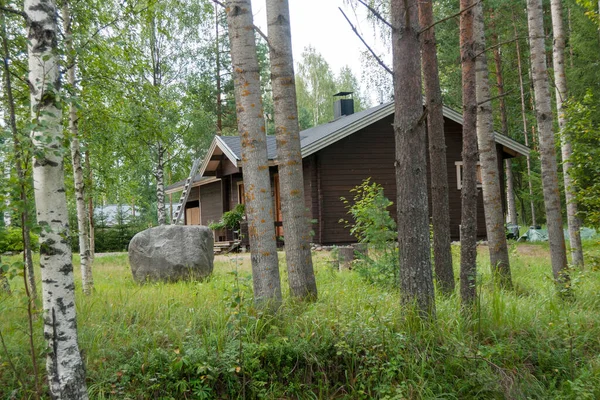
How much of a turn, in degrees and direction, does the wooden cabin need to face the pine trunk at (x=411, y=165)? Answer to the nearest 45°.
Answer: approximately 45° to its left

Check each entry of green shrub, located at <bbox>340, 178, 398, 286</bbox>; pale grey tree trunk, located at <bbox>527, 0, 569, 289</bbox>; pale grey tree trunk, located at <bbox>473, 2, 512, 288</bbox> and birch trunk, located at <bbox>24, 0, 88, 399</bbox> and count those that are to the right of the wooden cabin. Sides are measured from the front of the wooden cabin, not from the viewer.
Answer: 0

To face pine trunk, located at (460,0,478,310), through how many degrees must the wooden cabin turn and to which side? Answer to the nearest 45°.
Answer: approximately 45° to its left

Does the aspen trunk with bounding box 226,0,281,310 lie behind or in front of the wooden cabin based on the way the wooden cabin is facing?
in front

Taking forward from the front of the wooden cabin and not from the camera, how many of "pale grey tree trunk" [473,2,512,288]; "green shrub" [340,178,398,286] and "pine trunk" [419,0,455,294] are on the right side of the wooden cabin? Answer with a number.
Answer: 0

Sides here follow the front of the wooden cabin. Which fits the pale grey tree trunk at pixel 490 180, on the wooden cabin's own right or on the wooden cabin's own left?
on the wooden cabin's own left

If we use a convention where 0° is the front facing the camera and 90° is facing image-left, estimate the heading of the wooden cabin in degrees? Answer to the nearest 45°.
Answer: approximately 45°

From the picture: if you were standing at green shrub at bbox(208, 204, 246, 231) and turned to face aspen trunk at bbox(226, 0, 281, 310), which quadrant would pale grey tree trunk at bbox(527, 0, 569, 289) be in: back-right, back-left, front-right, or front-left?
front-left

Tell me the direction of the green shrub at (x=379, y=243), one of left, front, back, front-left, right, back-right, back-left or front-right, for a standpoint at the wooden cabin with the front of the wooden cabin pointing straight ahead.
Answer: front-left

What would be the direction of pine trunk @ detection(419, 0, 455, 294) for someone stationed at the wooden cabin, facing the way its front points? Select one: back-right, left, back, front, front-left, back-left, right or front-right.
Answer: front-left

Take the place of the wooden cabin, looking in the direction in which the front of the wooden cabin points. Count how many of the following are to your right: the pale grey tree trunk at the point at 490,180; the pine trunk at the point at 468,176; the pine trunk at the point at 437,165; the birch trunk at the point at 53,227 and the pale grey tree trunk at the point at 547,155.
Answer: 0

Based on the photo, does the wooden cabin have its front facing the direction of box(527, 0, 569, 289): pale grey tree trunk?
no
